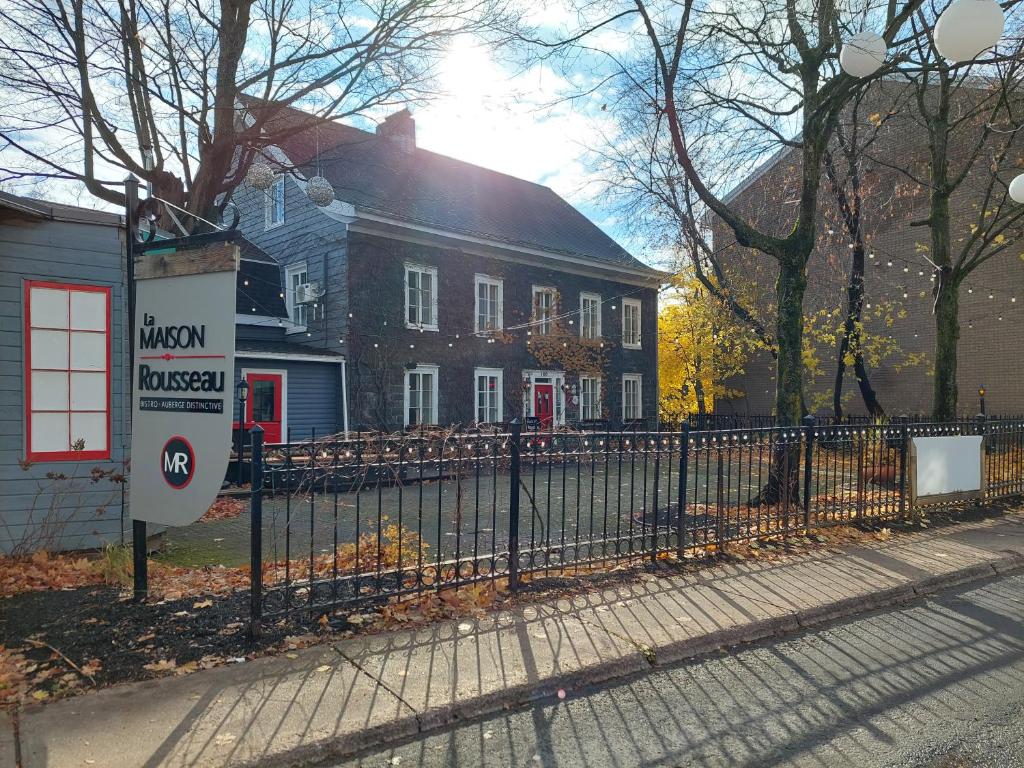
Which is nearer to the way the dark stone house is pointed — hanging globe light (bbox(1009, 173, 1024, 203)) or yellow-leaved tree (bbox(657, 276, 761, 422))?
the hanging globe light

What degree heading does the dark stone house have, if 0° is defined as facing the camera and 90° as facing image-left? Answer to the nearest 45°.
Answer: approximately 315°

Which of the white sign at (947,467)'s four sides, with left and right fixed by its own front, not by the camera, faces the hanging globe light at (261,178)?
right

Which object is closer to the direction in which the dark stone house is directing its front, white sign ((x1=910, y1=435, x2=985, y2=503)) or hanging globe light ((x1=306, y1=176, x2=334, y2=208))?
the white sign

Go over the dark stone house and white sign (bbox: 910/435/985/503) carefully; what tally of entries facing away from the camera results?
0

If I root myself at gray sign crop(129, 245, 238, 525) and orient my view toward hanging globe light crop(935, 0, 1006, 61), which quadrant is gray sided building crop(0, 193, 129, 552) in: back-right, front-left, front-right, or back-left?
back-left

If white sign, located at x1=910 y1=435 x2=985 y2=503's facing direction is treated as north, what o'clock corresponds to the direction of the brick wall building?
The brick wall building is roughly at 6 o'clock from the white sign.

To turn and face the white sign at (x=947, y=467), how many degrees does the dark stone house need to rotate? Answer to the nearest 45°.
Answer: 0° — it already faces it

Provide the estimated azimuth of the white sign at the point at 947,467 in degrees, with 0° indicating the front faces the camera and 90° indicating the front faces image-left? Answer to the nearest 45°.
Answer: approximately 0°
